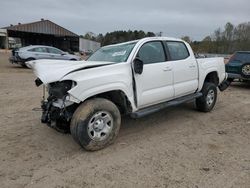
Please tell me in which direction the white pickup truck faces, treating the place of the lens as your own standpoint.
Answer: facing the viewer and to the left of the viewer

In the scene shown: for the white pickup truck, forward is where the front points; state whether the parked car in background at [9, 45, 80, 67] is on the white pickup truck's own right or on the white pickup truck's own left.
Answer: on the white pickup truck's own right

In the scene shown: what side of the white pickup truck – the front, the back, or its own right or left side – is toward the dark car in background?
back
